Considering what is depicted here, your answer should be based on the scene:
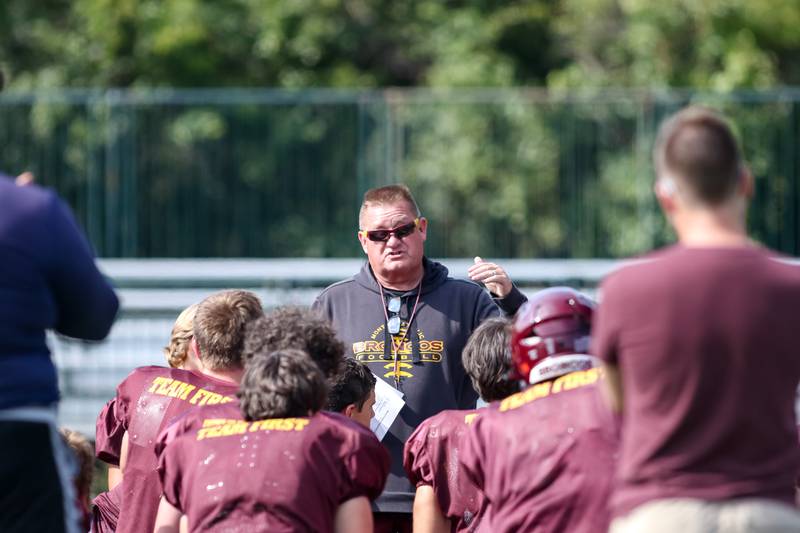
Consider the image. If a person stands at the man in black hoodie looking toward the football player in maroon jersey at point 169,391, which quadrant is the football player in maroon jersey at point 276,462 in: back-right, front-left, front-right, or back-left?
front-left

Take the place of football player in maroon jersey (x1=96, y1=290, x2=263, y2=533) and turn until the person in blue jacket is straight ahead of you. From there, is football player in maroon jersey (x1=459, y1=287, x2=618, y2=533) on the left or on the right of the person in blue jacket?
left

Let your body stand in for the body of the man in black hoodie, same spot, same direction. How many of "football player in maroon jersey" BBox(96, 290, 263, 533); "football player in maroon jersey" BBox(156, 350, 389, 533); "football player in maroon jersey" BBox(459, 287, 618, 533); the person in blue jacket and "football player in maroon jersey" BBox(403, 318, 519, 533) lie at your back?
0

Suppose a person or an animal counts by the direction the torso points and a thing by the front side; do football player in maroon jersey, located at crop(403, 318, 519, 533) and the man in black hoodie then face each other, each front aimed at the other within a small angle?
yes

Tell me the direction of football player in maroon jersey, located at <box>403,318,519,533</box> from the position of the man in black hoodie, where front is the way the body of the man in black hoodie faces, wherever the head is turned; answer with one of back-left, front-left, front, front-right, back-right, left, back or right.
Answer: front

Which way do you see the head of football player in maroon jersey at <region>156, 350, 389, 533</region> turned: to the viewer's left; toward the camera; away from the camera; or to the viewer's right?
away from the camera

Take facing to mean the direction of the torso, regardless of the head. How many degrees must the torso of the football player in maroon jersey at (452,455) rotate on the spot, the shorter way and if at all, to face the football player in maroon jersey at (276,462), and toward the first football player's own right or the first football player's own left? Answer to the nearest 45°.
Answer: approximately 135° to the first football player's own left

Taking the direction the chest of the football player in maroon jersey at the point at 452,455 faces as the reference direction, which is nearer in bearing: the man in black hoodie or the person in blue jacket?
the man in black hoodie

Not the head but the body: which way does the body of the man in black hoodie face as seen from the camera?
toward the camera

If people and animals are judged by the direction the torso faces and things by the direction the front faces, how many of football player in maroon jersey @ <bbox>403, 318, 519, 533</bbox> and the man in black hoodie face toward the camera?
1

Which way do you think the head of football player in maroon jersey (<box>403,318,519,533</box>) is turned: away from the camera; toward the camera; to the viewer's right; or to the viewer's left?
away from the camera

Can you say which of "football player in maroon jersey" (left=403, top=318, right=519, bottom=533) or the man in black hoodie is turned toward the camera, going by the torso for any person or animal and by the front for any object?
the man in black hoodie

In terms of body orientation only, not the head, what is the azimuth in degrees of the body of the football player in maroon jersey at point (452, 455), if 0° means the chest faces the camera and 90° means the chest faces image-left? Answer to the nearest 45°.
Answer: approximately 180°

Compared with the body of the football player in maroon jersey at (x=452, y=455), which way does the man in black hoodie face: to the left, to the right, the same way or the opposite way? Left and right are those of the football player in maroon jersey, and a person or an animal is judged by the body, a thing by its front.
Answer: the opposite way

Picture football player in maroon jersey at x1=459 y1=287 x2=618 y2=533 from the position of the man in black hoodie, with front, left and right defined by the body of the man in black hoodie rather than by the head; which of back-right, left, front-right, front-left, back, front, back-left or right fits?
front

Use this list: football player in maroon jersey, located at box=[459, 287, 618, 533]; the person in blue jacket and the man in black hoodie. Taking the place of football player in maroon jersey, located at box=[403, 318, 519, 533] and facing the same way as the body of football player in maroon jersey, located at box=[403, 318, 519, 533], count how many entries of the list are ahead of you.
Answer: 1

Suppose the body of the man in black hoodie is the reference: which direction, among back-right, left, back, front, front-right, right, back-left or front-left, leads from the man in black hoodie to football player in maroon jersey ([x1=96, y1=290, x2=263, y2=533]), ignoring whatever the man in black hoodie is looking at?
front-right
